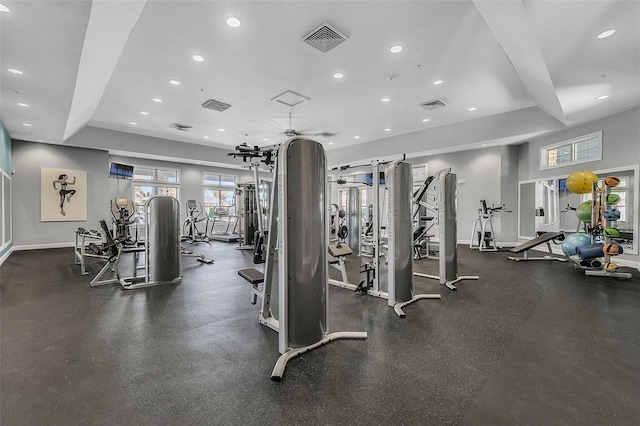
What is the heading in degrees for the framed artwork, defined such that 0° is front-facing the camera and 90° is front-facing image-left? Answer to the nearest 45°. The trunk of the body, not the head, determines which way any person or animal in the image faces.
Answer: approximately 0°

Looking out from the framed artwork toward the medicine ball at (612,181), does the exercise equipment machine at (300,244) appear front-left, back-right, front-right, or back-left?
front-right

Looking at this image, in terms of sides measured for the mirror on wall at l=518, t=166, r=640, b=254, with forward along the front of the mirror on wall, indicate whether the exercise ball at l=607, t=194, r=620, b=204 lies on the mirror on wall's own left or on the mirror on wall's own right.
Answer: on the mirror on wall's own left

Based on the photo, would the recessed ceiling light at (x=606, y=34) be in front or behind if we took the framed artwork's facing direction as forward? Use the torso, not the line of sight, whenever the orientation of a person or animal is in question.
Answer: in front

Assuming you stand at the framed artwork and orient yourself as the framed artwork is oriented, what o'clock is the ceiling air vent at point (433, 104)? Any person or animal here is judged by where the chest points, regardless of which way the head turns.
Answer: The ceiling air vent is roughly at 11 o'clock from the framed artwork.

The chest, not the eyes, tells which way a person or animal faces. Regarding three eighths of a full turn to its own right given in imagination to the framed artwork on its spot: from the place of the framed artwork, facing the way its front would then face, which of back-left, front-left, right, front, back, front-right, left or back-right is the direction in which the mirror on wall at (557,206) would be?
back

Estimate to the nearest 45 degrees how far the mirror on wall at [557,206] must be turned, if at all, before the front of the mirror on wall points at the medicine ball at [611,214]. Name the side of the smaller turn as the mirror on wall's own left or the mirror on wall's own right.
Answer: approximately 45° to the mirror on wall's own left

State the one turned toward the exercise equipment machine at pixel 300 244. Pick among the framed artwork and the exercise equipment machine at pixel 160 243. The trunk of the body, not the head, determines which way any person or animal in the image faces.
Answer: the framed artwork

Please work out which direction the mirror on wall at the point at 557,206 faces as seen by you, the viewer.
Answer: facing the viewer and to the left of the viewer

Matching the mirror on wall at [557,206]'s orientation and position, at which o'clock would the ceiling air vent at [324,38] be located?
The ceiling air vent is roughly at 11 o'clock from the mirror on wall.

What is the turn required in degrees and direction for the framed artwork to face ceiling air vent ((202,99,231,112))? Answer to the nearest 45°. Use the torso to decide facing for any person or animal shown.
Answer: approximately 45° to its left
